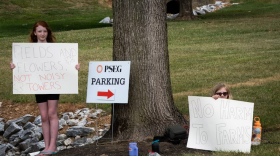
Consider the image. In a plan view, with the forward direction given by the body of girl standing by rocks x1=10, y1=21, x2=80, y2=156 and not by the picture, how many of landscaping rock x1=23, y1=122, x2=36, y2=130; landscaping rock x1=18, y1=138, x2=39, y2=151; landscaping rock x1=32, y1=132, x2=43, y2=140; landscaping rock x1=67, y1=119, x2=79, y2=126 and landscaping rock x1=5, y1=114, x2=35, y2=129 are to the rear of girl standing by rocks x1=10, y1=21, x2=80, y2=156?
5

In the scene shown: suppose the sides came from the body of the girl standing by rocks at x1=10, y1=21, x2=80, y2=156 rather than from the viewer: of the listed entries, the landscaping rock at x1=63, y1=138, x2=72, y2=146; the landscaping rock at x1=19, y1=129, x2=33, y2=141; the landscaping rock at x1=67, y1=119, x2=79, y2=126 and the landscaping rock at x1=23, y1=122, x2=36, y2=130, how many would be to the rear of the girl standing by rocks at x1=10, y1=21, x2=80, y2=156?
4

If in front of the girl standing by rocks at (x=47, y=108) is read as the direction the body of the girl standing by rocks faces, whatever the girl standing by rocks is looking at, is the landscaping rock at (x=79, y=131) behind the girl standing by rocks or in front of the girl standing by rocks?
behind

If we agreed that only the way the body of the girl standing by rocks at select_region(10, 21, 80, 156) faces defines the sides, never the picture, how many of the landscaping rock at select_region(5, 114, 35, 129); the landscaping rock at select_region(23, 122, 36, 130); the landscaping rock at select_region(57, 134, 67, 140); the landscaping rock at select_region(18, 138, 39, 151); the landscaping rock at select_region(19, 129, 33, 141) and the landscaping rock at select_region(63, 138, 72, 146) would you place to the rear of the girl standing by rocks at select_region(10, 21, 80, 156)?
6

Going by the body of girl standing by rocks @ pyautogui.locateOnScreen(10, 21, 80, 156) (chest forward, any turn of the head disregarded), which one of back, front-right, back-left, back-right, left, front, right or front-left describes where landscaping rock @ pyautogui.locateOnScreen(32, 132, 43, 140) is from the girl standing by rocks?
back

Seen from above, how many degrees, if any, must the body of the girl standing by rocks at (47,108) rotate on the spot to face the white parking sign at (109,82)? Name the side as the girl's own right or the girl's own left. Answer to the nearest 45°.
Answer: approximately 90° to the girl's own left

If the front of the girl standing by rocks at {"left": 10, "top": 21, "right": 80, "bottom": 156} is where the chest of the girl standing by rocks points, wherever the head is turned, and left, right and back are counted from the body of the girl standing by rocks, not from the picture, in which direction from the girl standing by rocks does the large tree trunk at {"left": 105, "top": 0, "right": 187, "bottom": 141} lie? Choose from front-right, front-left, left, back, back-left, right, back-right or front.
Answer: left

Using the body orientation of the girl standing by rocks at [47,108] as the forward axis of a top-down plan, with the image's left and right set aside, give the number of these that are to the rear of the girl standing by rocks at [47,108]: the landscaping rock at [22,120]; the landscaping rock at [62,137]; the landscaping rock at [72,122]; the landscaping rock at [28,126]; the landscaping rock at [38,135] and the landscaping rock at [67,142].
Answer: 6

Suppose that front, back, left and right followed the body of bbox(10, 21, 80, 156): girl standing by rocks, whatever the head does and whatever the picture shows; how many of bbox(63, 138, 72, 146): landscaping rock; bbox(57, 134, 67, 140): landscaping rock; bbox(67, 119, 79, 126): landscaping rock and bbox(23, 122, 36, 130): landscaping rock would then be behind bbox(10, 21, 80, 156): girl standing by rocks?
4

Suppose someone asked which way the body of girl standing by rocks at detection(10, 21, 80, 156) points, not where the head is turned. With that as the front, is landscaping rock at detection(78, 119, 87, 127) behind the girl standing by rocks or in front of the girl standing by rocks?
behind

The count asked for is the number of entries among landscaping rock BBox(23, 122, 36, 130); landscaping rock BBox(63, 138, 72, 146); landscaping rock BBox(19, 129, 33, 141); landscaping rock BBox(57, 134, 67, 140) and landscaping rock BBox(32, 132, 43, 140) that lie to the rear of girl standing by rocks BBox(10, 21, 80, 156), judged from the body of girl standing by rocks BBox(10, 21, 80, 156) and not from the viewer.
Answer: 5

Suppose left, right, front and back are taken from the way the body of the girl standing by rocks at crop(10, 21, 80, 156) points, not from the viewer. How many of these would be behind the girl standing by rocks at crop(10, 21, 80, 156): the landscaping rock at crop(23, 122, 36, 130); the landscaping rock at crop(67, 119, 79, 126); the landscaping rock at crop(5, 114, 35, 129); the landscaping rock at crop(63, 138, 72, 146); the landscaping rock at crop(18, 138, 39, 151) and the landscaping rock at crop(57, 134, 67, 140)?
6

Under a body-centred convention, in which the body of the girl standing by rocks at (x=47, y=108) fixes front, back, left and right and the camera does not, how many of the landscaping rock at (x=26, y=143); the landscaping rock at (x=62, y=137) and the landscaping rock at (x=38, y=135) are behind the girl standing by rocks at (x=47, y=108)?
3

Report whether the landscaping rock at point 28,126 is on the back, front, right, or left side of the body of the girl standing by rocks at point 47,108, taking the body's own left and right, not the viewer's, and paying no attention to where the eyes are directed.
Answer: back

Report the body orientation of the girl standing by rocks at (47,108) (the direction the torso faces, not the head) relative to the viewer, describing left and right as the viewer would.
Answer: facing the viewer
